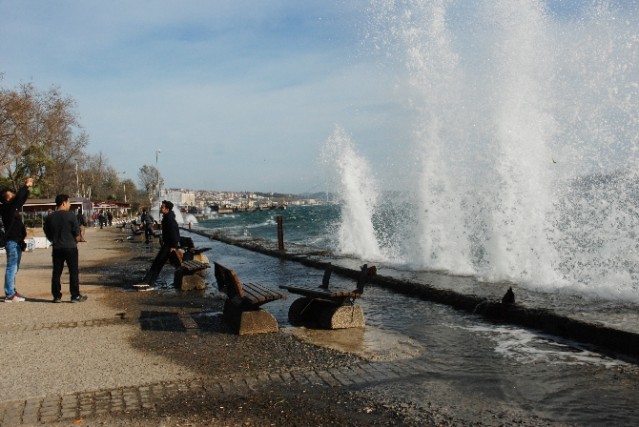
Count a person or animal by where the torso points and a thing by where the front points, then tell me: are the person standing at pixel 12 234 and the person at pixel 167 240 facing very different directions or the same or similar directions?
very different directions

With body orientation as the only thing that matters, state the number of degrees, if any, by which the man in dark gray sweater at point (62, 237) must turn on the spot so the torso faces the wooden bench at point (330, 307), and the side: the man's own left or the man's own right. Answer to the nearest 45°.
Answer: approximately 90° to the man's own right

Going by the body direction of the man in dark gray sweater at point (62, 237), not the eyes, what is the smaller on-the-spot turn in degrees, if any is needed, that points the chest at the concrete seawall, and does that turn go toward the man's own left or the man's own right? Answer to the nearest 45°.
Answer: approximately 90° to the man's own right

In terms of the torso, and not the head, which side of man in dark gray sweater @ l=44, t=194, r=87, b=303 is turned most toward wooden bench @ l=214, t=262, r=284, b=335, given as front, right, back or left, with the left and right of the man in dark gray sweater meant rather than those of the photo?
right

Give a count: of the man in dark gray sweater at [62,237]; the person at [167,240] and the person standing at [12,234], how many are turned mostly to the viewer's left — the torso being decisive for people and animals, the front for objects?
1

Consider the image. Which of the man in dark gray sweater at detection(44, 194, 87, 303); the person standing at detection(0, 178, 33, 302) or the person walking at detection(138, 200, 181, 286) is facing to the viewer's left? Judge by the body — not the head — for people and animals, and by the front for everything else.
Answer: the person walking at detection(138, 200, 181, 286)

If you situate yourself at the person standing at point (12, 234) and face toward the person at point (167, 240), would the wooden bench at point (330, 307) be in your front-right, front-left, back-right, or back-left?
front-right

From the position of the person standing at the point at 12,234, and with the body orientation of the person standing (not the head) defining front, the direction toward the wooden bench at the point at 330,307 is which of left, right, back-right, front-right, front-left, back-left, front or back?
front-right

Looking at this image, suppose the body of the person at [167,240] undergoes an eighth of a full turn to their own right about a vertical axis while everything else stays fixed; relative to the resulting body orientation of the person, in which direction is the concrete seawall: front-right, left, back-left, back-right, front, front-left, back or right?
back

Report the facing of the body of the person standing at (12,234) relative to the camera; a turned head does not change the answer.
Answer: to the viewer's right

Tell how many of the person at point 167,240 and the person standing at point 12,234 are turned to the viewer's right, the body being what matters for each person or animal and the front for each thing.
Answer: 1

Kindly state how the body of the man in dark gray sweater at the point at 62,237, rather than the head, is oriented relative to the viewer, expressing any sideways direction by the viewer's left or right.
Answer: facing away from the viewer and to the right of the viewer

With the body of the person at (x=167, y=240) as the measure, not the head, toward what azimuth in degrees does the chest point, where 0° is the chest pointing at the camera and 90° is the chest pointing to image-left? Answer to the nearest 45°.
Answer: approximately 90°

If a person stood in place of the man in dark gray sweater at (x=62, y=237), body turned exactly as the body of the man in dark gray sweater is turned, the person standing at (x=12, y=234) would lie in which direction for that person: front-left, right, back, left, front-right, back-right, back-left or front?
left
